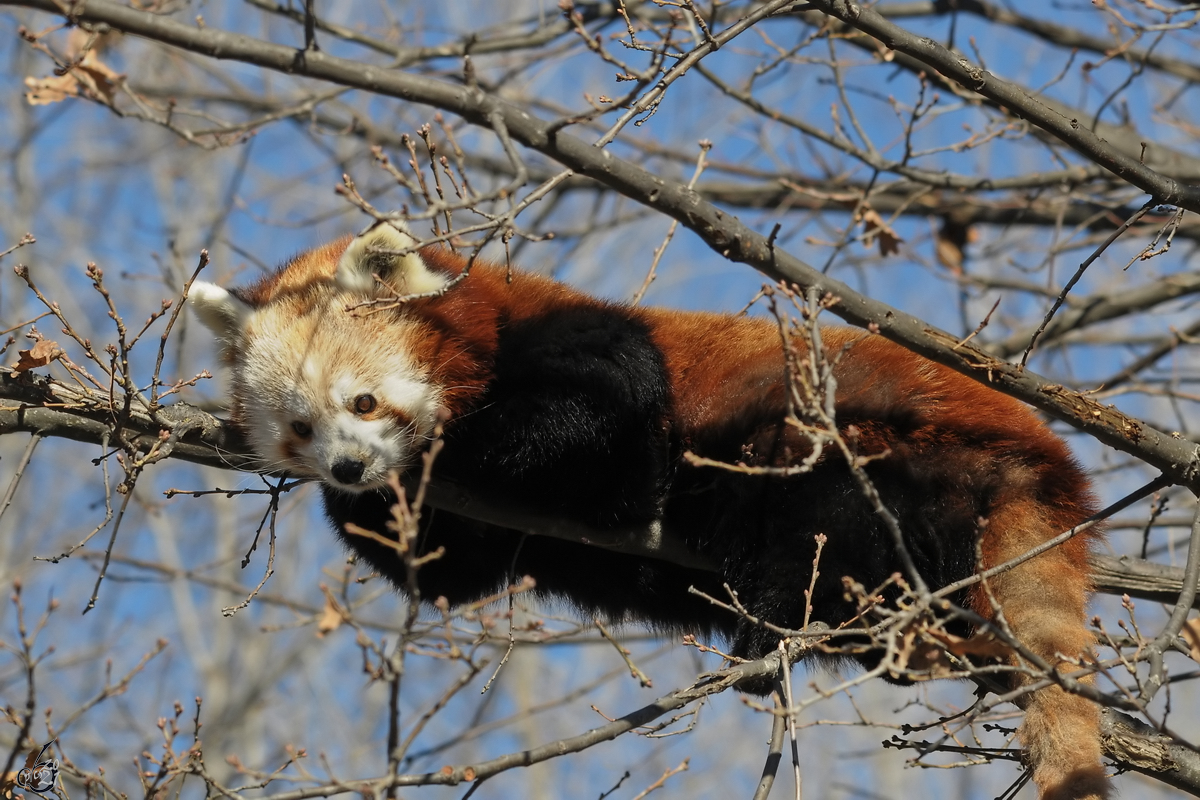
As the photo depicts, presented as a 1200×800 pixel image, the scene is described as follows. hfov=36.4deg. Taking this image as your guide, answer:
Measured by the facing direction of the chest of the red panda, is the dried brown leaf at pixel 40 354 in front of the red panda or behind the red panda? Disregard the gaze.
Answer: in front

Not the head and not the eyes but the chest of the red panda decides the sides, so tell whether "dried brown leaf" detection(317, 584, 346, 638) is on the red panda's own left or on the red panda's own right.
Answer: on the red panda's own left

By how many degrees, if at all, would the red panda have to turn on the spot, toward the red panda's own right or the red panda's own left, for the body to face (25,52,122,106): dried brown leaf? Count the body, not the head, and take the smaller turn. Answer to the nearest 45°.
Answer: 0° — it already faces it

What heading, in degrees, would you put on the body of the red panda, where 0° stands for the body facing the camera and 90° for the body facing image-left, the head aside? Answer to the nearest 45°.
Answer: approximately 90°
